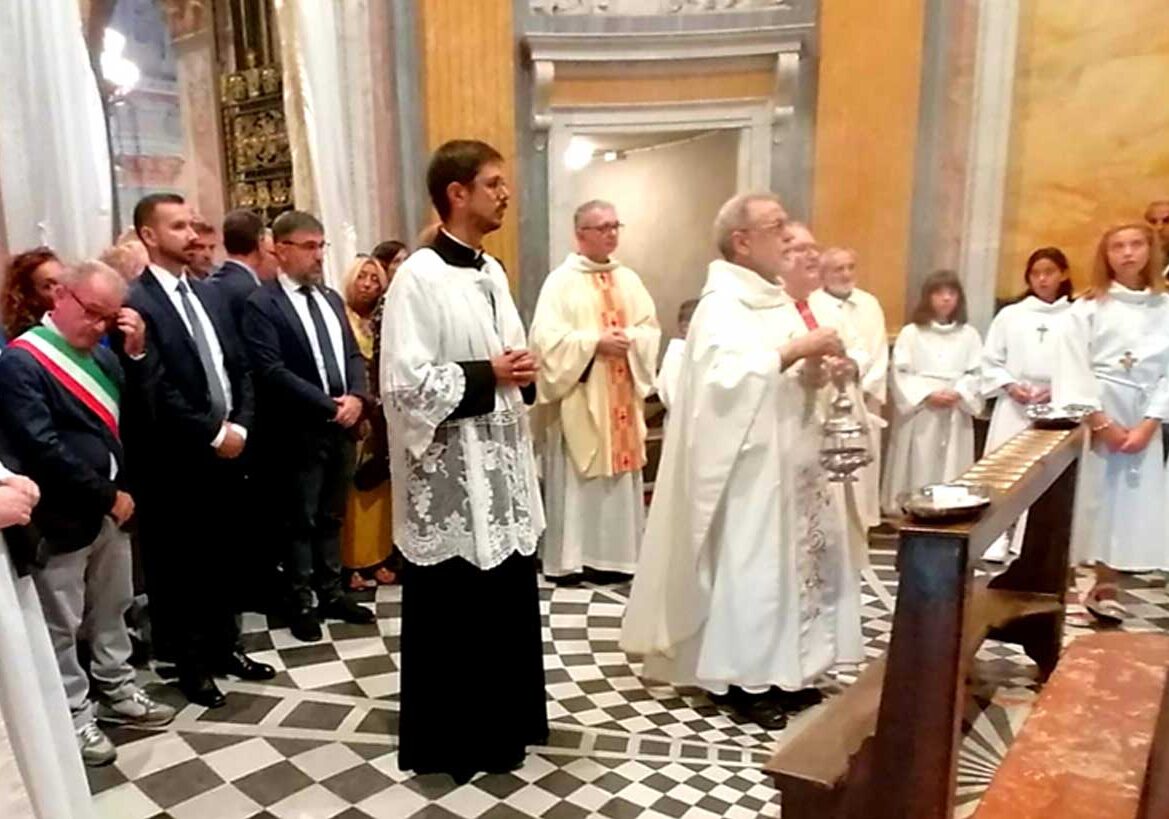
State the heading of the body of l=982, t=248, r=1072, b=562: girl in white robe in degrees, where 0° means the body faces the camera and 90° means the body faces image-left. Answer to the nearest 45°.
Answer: approximately 0°

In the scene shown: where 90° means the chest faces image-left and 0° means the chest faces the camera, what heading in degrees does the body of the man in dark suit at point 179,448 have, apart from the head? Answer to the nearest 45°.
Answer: approximately 315°

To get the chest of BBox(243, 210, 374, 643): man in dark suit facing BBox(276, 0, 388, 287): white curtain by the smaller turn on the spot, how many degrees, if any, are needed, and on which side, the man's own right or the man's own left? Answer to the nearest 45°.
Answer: approximately 135° to the man's own left

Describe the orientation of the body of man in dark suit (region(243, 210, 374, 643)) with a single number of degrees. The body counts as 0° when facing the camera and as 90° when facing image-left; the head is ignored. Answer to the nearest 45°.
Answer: approximately 315°
